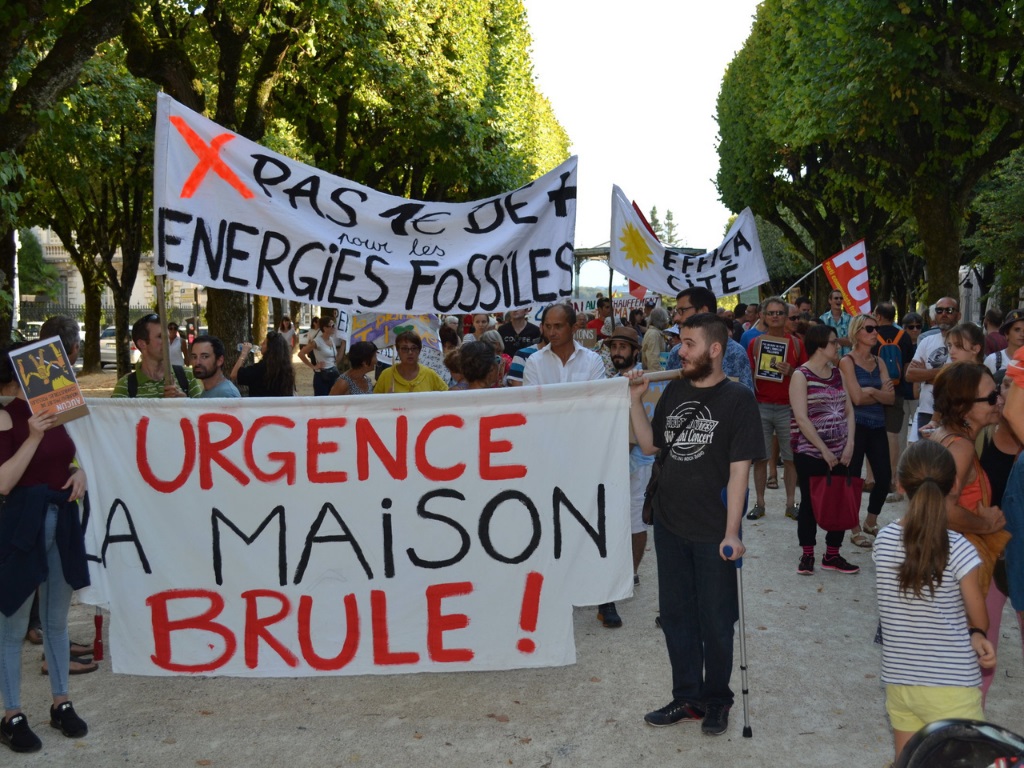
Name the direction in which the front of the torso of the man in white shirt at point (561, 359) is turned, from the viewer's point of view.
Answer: toward the camera

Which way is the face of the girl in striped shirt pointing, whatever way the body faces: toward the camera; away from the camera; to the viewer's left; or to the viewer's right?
away from the camera

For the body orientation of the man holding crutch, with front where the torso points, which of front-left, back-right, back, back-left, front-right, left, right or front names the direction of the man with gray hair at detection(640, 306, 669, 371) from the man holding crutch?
back-right

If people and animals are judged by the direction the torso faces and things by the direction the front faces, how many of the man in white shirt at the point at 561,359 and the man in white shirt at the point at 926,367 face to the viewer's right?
0

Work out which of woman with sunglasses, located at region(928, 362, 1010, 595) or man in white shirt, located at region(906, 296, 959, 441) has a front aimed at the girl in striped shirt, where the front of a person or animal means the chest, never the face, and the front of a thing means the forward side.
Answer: the man in white shirt

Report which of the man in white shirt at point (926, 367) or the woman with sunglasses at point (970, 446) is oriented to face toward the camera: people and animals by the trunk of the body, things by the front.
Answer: the man in white shirt

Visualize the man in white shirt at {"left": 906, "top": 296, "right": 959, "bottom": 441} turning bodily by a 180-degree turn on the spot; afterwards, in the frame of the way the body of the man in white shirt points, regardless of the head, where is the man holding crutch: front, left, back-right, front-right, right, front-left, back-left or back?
back

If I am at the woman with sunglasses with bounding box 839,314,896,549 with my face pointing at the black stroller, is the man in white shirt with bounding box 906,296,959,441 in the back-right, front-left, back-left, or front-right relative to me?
back-left

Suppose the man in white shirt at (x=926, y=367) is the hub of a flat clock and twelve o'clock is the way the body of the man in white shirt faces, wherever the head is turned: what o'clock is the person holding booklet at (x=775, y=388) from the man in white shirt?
The person holding booklet is roughly at 3 o'clock from the man in white shirt.

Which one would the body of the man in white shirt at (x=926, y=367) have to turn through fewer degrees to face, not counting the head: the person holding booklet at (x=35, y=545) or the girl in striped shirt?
the girl in striped shirt

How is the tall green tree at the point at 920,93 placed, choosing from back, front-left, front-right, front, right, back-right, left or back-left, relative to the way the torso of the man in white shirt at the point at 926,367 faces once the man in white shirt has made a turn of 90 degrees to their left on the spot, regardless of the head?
left

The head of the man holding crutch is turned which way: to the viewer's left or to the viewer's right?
to the viewer's left

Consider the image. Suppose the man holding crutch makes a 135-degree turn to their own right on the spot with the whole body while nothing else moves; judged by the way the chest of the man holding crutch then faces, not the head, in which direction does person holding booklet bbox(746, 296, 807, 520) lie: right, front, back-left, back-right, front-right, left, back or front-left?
front

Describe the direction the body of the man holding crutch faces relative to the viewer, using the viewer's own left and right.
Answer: facing the viewer and to the left of the viewer

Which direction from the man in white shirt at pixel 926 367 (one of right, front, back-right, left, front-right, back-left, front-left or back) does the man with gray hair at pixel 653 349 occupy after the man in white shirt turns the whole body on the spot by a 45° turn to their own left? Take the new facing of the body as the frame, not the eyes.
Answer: back-right

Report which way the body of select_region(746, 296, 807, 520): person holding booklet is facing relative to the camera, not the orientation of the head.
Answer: toward the camera

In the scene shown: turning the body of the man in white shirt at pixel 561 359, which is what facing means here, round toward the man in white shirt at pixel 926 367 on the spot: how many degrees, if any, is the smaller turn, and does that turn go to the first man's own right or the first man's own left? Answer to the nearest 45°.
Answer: approximately 135° to the first man's own left

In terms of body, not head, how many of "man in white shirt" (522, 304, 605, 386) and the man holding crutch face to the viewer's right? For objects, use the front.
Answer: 0

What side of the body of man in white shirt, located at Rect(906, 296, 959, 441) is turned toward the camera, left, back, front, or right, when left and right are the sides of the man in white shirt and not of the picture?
front
